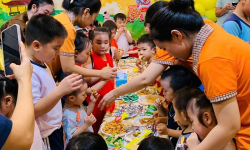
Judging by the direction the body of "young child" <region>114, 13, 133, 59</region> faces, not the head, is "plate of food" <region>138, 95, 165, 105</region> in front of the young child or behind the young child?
in front

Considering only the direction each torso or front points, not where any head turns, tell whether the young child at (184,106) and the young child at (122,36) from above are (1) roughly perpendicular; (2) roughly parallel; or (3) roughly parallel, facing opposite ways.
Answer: roughly perpendicular

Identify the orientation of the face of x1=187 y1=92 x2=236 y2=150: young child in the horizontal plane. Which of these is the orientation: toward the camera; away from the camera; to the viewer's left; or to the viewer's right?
to the viewer's left

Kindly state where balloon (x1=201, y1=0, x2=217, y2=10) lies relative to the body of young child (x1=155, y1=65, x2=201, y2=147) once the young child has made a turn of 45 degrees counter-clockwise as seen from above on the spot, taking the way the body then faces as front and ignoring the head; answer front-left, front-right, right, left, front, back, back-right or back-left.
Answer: back-right

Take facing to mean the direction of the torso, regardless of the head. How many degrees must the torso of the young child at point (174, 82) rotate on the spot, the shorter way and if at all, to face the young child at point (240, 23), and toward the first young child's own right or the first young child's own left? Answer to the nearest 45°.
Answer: approximately 135° to the first young child's own right

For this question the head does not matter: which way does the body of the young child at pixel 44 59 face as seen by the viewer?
to the viewer's right

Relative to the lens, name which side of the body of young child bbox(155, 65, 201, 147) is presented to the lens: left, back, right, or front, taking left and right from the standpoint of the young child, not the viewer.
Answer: left

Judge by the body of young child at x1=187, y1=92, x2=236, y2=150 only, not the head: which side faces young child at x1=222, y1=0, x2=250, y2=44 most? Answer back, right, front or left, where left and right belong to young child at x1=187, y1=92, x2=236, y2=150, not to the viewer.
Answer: right

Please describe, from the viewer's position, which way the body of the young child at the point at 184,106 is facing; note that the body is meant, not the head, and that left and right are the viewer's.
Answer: facing to the left of the viewer
